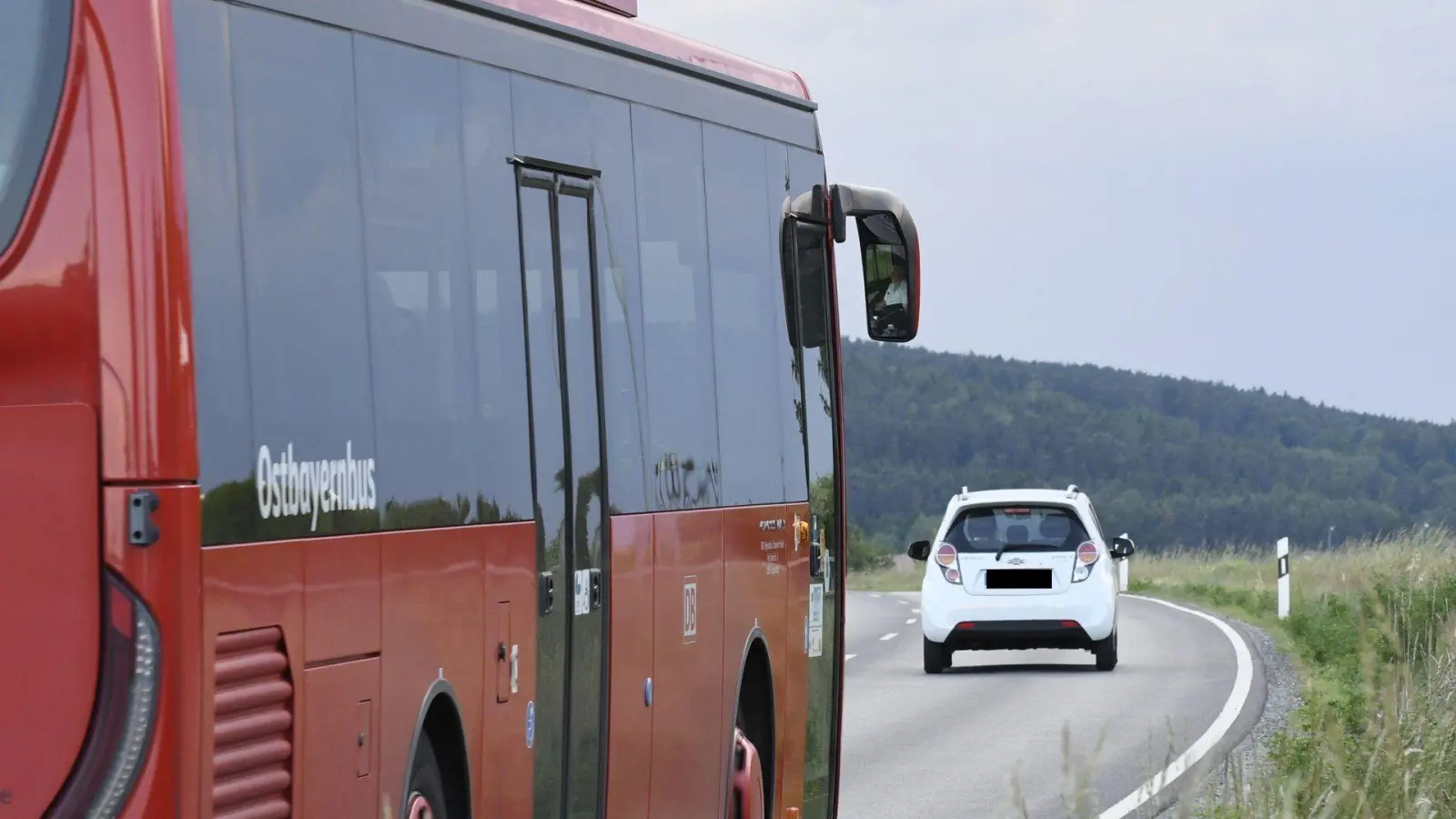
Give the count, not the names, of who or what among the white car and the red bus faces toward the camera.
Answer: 0

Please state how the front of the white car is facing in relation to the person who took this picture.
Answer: facing away from the viewer

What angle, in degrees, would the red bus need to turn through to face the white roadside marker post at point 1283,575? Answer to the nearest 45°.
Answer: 0° — it already faces it

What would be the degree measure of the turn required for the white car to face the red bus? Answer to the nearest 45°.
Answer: approximately 180°

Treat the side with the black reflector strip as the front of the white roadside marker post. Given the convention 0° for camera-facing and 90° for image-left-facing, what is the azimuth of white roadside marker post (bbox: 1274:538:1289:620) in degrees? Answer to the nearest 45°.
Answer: approximately 0°

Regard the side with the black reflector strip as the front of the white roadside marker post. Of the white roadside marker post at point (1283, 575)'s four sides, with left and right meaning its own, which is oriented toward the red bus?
front

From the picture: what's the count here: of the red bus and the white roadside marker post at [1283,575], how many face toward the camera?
1

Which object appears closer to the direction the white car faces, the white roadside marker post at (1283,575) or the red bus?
the white roadside marker post

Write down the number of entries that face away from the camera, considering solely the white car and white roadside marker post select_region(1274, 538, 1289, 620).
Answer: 1
